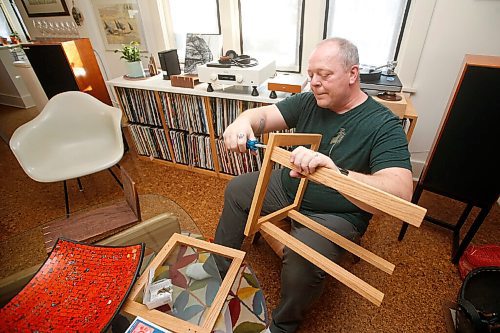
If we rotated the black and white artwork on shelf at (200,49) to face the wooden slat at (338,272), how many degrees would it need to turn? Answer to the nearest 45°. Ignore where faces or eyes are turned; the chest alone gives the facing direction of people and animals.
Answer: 0° — it already faces it

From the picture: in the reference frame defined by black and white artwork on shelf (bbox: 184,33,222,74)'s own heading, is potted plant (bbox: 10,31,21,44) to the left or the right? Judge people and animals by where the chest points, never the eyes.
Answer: on its right

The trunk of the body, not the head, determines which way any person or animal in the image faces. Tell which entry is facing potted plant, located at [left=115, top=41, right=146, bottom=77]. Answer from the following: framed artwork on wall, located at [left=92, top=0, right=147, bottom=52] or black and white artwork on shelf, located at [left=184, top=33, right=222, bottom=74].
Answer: framed artwork on wall, located at [left=92, top=0, right=147, bottom=52]

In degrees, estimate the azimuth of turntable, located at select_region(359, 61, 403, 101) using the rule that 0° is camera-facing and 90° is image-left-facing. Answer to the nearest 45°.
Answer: approximately 0°

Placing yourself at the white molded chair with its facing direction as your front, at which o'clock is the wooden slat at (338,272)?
The wooden slat is roughly at 11 o'clock from the white molded chair.

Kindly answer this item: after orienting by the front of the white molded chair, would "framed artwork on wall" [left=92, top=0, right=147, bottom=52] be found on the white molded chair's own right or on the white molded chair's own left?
on the white molded chair's own left

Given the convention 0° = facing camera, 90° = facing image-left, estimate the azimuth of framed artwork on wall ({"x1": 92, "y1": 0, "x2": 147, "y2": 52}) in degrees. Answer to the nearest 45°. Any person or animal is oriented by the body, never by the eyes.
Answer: approximately 0°

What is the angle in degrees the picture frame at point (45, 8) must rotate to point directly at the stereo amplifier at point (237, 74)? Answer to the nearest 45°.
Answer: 0° — it already faces it

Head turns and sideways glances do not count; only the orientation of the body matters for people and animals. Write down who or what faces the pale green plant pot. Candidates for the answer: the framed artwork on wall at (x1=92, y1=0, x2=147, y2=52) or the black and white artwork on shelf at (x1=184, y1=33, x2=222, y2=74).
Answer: the framed artwork on wall at (x1=92, y1=0, x2=147, y2=52)
